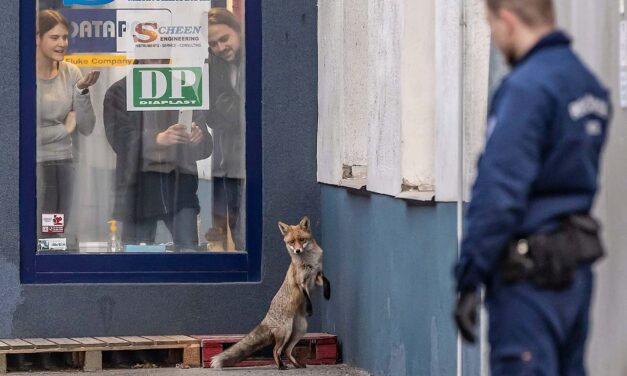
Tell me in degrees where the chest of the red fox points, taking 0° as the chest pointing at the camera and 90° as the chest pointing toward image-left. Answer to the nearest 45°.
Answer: approximately 315°

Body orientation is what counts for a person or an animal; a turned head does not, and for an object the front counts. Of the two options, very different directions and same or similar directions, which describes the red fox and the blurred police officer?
very different directions

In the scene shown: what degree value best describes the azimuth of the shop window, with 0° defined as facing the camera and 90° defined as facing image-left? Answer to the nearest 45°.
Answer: approximately 0°

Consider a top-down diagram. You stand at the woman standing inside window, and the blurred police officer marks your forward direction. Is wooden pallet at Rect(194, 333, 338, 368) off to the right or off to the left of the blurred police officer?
left

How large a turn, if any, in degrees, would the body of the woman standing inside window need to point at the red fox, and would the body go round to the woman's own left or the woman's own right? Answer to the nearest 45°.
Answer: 0° — they already face it

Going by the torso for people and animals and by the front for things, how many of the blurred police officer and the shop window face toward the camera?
1

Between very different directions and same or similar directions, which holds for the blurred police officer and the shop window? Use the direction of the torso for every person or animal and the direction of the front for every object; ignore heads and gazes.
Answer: very different directions

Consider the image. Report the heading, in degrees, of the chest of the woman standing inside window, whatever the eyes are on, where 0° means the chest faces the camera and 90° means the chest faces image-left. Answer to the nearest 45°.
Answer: approximately 315°

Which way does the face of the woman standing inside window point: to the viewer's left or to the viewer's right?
to the viewer's right

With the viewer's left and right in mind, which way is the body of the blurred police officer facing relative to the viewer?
facing away from the viewer and to the left of the viewer
